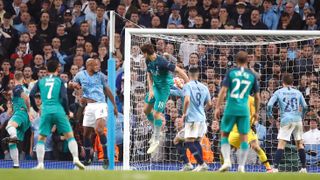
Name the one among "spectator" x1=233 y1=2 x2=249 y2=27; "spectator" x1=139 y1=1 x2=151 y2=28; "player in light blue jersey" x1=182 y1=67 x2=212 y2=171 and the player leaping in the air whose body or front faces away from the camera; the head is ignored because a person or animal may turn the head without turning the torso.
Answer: the player in light blue jersey

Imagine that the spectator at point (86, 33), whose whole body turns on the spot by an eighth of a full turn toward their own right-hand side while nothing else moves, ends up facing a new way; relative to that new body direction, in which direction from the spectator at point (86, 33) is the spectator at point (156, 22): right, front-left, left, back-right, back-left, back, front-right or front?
back-left

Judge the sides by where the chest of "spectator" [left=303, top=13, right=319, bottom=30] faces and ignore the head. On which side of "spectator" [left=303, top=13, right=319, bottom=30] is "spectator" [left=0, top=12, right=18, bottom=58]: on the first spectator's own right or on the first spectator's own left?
on the first spectator's own right

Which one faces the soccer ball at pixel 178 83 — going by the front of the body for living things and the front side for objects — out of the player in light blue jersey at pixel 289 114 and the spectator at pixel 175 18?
the spectator

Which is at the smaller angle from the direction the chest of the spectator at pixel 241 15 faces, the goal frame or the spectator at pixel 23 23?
the goal frame

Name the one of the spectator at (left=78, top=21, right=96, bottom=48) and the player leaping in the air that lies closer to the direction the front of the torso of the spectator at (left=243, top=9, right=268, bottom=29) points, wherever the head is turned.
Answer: the player leaping in the air

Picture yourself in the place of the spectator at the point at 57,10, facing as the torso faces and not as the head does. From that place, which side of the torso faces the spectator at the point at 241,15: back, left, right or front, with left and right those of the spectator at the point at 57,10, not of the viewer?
left

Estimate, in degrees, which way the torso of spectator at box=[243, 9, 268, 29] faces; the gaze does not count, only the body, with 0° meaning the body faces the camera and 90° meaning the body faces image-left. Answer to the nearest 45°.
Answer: approximately 0°

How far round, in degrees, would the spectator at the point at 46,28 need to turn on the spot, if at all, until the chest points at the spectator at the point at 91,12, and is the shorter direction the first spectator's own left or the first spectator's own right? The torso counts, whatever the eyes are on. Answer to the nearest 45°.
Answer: approximately 90° to the first spectator's own left

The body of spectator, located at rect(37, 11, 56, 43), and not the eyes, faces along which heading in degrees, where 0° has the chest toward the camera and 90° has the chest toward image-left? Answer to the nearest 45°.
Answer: approximately 0°

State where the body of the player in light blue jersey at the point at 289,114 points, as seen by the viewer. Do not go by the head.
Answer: away from the camera
